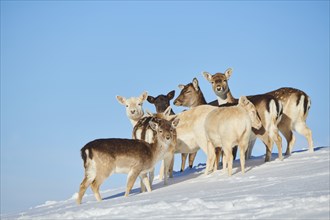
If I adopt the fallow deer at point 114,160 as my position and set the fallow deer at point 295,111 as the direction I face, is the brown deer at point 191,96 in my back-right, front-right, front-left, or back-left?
front-left

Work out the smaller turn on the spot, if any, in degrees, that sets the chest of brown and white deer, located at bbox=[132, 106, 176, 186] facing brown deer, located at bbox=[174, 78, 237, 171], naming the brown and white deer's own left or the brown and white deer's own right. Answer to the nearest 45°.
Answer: approximately 45° to the brown and white deer's own left
